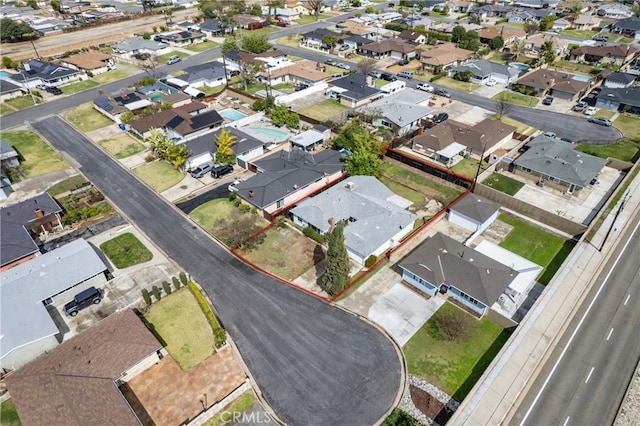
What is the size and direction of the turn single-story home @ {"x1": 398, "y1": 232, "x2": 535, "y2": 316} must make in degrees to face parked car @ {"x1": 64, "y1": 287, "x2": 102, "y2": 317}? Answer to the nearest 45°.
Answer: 0° — it already faces it

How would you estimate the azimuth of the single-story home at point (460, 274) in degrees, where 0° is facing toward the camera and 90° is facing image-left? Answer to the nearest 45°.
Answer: approximately 45°

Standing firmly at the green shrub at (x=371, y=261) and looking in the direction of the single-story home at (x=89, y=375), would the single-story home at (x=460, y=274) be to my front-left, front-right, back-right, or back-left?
back-left

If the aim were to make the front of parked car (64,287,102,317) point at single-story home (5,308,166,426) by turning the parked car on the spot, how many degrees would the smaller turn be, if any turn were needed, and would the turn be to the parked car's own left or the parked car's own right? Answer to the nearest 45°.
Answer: approximately 45° to the parked car's own left

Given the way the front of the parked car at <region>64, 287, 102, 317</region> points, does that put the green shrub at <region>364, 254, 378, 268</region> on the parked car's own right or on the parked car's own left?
on the parked car's own left

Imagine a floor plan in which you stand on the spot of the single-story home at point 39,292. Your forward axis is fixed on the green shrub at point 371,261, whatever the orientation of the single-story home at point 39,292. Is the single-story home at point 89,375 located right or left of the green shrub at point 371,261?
right

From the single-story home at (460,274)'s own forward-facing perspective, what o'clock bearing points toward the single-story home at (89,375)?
the single-story home at (89,375) is roughly at 12 o'clock from the single-story home at (460,274).

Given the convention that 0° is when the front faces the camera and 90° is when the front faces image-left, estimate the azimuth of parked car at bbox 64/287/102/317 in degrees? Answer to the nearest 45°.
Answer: approximately 45°
